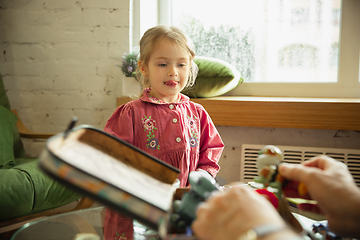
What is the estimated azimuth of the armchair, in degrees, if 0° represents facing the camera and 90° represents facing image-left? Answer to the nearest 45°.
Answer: approximately 315°

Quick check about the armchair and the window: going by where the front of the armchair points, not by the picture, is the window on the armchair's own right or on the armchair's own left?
on the armchair's own left

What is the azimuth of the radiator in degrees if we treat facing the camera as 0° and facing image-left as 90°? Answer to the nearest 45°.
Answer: approximately 0°
